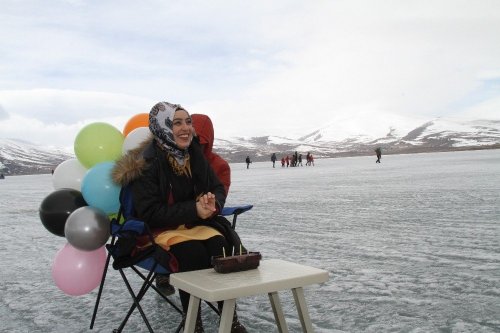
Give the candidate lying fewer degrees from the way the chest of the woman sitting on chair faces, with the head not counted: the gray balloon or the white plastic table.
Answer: the white plastic table

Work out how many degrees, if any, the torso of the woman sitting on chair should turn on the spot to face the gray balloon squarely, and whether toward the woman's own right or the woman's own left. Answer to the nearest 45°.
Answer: approximately 135° to the woman's own right

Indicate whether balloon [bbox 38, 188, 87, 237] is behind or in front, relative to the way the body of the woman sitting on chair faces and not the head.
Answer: behind

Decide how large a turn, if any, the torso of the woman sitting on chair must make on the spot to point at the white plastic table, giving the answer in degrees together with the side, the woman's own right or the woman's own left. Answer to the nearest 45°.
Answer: approximately 45° to the woman's own right

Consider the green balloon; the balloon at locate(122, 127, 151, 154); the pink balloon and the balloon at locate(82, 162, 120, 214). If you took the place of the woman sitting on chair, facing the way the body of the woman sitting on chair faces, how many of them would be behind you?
4

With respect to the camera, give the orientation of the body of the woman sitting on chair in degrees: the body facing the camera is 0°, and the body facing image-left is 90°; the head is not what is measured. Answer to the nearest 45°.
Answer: approximately 315°

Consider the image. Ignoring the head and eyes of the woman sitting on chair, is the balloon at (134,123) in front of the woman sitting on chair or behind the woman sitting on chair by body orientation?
behind

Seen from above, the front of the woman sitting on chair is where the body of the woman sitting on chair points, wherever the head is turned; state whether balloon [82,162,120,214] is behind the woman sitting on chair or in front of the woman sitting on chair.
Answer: behind

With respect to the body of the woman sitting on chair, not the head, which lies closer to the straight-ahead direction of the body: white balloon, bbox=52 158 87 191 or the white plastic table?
the white plastic table
